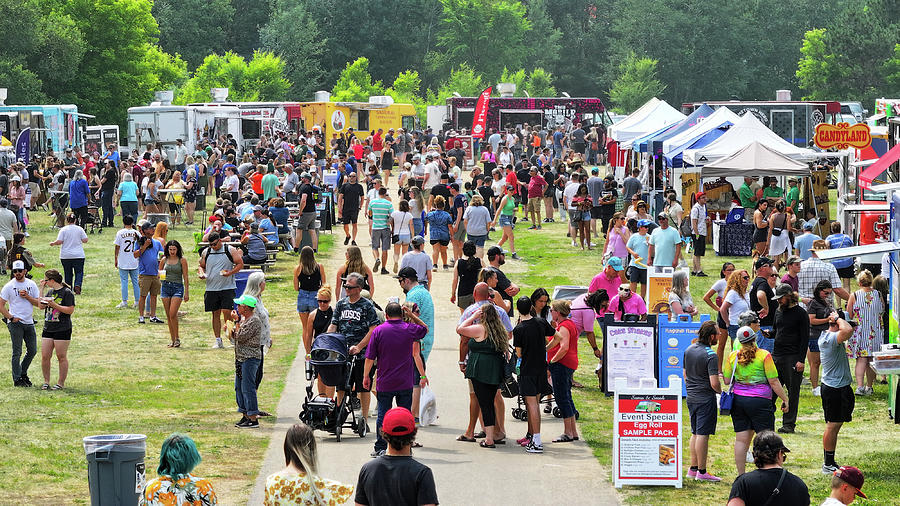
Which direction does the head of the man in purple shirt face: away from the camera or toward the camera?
away from the camera

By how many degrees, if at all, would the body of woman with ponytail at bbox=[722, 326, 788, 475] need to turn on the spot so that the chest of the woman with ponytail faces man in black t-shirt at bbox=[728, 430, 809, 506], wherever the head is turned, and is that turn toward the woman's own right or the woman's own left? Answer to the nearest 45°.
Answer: approximately 180°

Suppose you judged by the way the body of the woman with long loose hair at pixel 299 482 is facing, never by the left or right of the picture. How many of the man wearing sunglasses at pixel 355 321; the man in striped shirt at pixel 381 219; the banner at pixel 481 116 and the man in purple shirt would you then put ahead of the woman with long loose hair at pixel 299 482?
4

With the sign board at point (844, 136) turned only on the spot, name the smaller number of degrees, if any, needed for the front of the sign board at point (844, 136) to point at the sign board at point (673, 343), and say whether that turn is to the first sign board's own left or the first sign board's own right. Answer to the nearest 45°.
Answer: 0° — it already faces it

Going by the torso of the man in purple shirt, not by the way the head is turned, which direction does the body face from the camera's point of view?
away from the camera

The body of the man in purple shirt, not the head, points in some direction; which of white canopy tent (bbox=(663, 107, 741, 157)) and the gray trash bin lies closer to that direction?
the white canopy tent

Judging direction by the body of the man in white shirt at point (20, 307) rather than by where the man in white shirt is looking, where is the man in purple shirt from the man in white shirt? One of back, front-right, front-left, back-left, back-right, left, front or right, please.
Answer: front-left

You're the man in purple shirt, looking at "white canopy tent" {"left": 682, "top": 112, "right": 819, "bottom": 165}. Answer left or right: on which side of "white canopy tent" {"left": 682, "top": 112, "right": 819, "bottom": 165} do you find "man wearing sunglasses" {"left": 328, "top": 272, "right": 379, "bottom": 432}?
left

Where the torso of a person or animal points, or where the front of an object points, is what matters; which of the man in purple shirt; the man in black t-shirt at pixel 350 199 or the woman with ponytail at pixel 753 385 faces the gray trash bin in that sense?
the man in black t-shirt

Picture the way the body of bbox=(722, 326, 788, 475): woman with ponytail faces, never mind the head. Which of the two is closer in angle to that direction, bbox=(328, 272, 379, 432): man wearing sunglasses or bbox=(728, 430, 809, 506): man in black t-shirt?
the man wearing sunglasses

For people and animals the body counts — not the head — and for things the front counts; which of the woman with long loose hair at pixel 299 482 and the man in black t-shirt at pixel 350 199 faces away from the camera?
the woman with long loose hair

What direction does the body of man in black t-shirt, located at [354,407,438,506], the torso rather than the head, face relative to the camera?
away from the camera

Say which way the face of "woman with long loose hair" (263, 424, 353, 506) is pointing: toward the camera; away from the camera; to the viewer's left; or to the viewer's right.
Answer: away from the camera

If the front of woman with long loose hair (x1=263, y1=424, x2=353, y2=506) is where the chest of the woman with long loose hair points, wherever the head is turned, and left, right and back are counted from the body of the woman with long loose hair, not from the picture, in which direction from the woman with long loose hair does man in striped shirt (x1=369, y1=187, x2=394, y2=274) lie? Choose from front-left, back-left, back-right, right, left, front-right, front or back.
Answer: front

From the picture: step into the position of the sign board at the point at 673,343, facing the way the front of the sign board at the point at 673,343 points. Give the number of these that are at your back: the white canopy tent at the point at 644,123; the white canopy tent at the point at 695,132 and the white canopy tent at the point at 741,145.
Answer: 3

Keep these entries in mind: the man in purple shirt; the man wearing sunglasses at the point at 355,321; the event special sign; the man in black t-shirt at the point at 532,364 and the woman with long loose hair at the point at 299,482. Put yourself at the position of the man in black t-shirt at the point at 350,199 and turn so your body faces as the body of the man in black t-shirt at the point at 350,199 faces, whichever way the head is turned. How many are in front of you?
5

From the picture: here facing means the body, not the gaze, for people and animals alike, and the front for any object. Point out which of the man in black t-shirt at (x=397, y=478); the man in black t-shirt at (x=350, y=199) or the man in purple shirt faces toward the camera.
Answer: the man in black t-shirt at (x=350, y=199)

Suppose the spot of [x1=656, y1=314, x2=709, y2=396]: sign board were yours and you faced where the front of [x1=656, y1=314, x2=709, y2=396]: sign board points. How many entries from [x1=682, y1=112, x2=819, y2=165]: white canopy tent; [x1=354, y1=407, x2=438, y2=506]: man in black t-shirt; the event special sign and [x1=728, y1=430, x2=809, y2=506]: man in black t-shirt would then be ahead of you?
3

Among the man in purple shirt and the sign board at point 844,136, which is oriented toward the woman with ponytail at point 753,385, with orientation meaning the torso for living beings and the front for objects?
the sign board

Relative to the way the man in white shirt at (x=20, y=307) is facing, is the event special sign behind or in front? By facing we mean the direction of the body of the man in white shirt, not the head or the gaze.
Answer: in front

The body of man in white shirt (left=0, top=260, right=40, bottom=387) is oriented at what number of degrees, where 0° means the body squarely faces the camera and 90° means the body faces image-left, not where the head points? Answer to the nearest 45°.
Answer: approximately 0°
